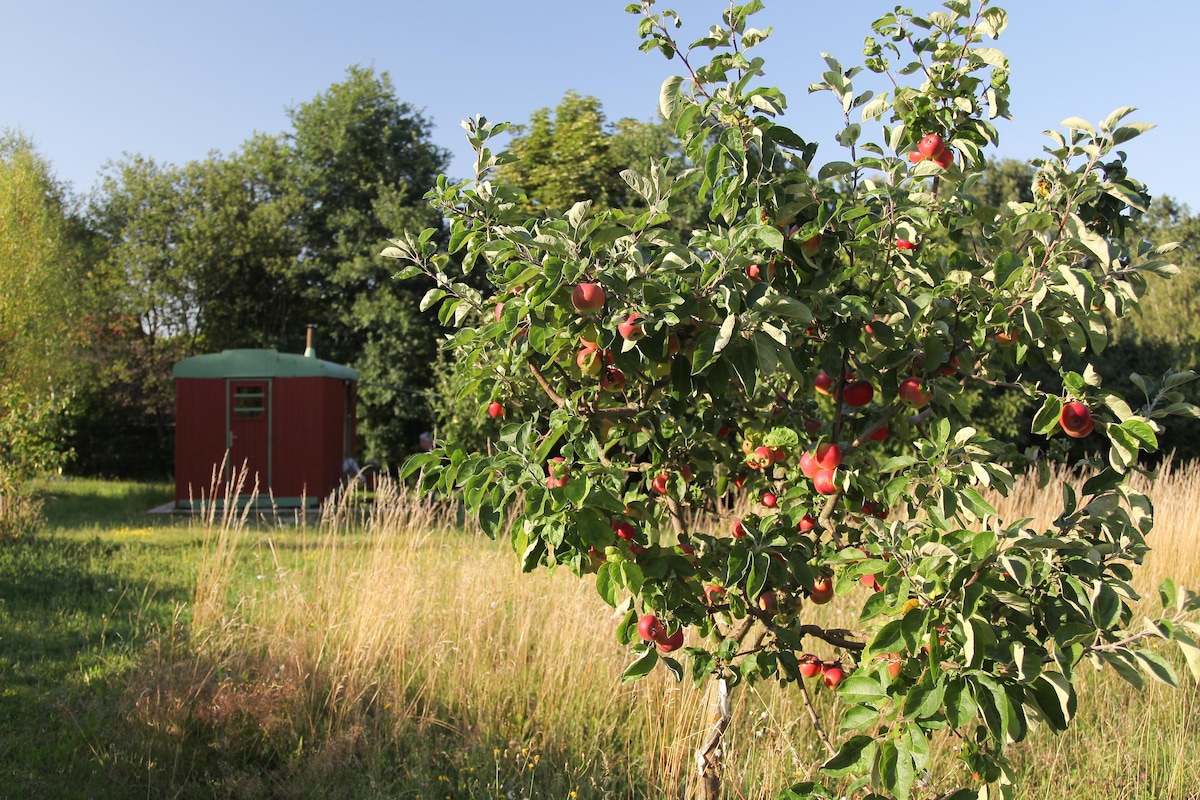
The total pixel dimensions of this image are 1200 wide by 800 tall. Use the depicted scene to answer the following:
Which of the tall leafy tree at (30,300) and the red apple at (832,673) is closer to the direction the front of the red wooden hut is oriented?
the red apple

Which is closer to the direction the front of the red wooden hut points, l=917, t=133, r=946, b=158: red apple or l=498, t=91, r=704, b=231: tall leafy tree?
the red apple

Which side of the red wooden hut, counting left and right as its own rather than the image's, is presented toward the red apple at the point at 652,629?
front

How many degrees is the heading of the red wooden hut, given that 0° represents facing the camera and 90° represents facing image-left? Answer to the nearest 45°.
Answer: approximately 0°

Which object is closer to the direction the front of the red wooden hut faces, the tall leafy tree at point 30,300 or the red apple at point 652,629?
the red apple

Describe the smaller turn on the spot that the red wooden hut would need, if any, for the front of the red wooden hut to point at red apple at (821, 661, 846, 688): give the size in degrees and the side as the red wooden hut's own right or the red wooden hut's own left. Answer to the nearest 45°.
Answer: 0° — it already faces it

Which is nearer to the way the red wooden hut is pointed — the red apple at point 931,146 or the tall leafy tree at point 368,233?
the red apple

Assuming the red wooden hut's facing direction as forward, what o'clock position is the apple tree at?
The apple tree is roughly at 12 o'clock from the red wooden hut.

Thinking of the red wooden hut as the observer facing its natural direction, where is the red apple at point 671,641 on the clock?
The red apple is roughly at 12 o'clock from the red wooden hut.

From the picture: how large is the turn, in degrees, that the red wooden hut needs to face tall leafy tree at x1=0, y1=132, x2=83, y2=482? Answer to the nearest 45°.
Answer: approximately 135° to its right
